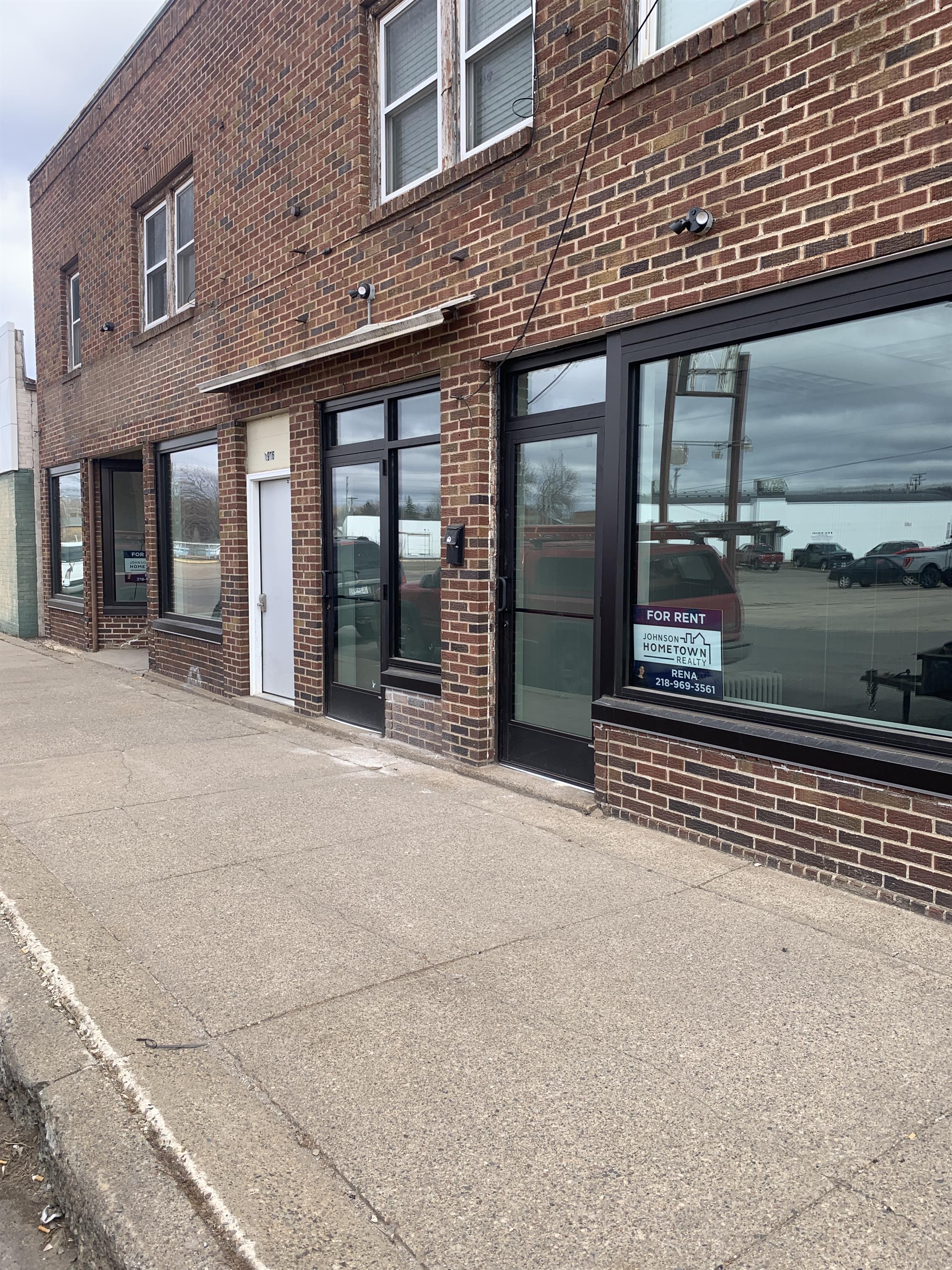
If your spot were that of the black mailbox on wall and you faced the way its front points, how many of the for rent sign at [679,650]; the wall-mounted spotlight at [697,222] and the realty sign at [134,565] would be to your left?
2

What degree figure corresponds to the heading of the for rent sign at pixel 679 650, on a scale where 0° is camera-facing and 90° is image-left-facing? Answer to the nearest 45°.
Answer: approximately 45°

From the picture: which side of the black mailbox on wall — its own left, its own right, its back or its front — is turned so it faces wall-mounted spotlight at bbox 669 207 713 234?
left

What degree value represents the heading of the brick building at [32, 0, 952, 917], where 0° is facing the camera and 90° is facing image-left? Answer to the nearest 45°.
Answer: approximately 45°

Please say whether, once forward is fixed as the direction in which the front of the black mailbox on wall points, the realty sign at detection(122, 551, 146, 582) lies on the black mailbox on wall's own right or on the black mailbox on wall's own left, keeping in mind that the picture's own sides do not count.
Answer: on the black mailbox on wall's own right
